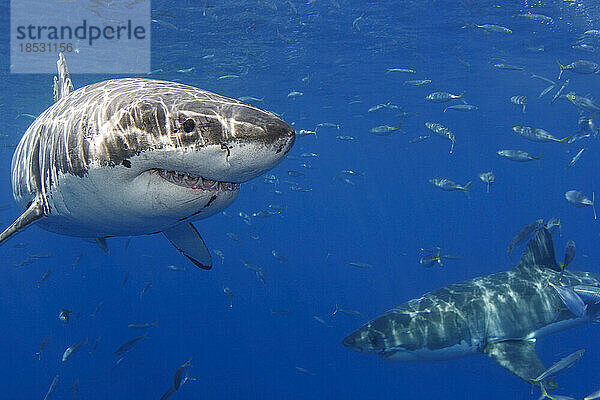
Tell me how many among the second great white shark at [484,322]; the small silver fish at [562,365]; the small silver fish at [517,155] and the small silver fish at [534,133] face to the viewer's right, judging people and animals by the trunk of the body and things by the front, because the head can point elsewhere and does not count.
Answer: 1

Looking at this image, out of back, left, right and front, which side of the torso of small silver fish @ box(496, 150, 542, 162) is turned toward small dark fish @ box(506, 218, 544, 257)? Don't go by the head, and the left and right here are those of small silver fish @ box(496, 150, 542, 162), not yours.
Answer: left

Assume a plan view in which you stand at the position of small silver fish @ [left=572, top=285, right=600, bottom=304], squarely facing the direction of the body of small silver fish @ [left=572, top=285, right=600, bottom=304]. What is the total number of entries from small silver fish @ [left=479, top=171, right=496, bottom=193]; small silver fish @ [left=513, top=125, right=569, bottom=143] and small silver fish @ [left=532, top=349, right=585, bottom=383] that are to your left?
1

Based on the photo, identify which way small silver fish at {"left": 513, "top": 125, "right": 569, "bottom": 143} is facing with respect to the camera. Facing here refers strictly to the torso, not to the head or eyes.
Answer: to the viewer's left

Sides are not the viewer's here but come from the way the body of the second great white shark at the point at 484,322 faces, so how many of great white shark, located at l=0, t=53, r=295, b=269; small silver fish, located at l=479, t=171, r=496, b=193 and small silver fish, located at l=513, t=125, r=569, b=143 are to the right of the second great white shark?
2

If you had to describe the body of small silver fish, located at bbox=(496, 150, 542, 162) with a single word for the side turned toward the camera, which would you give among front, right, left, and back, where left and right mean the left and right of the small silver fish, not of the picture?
left

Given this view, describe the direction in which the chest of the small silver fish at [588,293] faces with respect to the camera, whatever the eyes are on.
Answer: to the viewer's left

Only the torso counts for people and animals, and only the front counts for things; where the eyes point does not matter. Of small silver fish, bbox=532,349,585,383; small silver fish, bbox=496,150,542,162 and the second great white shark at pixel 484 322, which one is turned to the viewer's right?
small silver fish, bbox=532,349,585,383

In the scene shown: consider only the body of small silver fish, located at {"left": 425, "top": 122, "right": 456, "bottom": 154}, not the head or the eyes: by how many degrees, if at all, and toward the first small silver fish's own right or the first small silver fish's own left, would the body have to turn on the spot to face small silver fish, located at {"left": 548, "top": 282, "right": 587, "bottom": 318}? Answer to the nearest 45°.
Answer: approximately 90° to the first small silver fish's own left

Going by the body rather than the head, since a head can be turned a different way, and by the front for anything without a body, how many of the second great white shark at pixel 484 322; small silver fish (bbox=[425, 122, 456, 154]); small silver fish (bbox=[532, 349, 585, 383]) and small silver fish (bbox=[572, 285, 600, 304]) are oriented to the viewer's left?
3

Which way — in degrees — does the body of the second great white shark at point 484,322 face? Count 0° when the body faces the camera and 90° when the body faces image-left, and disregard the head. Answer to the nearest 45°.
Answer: approximately 90°
